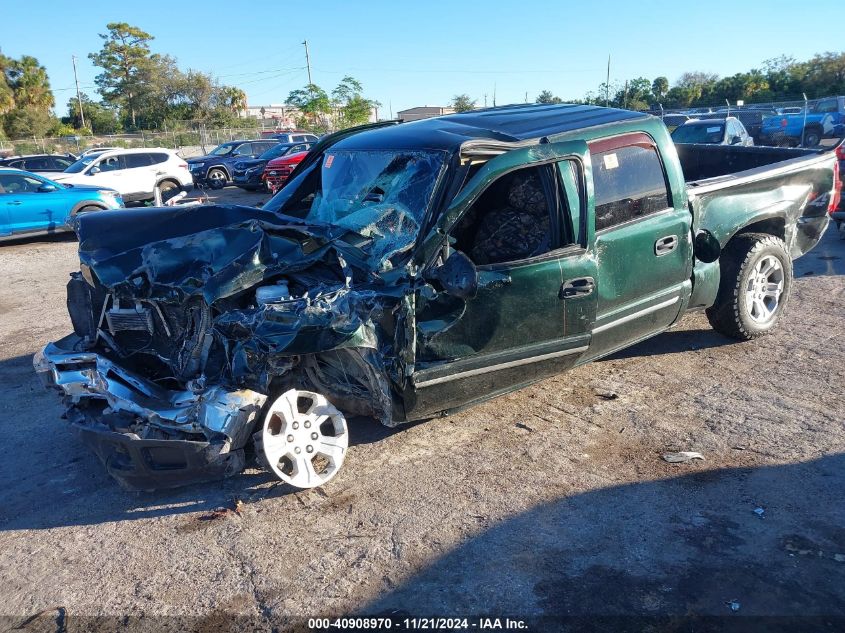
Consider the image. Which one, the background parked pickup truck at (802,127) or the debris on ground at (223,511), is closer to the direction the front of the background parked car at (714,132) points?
the debris on ground

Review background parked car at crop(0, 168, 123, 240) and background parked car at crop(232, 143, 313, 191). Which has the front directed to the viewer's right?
background parked car at crop(0, 168, 123, 240)

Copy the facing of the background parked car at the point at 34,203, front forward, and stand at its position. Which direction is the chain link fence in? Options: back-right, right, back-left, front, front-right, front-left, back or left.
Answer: left

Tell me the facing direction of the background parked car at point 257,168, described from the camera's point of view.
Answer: facing the viewer and to the left of the viewer

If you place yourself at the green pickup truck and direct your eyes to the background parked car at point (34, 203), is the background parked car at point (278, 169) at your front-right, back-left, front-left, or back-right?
front-right

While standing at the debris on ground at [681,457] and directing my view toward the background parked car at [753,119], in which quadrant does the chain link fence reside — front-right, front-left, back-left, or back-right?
front-left

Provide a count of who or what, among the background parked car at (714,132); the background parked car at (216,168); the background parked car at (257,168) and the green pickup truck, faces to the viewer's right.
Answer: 0

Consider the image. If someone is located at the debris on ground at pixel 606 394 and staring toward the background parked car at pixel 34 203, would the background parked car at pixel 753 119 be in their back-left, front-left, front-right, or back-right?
front-right

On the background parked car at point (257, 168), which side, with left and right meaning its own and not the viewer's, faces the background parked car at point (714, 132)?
left

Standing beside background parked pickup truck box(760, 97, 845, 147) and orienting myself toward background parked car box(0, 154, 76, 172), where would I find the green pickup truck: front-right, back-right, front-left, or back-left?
front-left

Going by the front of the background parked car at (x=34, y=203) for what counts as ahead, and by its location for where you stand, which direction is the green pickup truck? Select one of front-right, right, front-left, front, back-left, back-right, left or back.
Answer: right

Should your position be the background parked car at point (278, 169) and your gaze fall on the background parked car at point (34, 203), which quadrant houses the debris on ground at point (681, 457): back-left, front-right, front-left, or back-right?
front-left

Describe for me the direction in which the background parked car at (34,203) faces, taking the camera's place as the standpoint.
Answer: facing to the right of the viewer

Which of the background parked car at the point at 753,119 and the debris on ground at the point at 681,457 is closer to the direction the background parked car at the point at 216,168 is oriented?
the debris on ground
